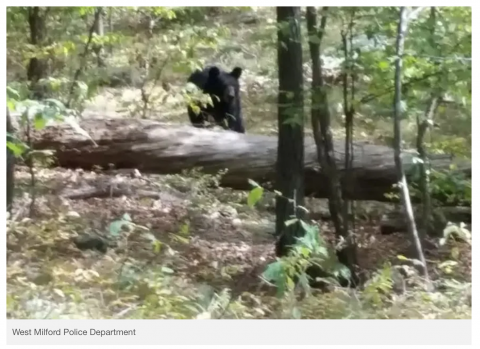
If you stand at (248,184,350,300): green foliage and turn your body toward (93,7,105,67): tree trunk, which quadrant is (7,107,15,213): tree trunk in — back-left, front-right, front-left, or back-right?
front-left

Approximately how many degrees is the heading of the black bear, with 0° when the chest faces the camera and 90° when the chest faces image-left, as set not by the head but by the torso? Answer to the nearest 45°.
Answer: approximately 315°
